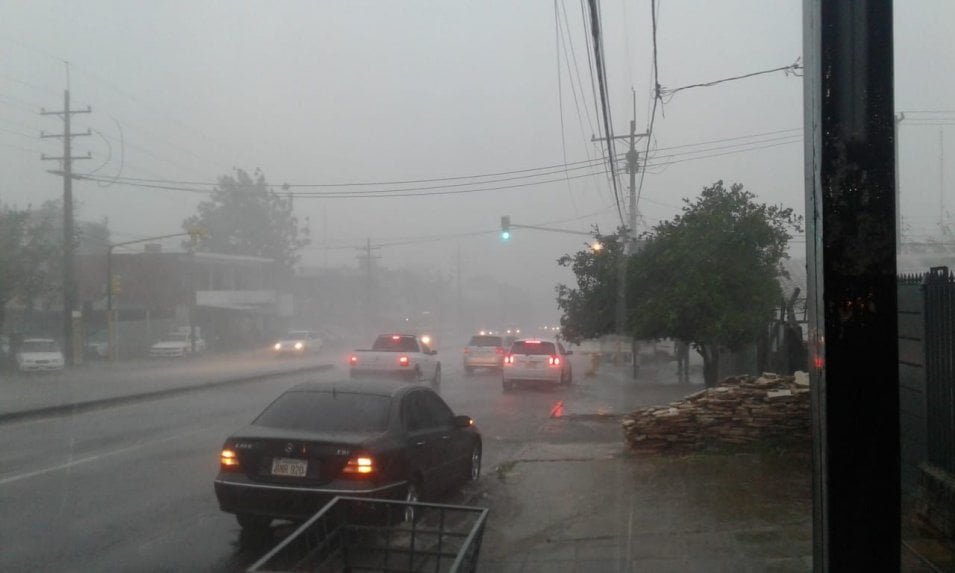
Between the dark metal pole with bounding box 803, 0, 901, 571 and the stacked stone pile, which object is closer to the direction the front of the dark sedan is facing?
the stacked stone pile

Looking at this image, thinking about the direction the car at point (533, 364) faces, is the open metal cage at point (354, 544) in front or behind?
behind

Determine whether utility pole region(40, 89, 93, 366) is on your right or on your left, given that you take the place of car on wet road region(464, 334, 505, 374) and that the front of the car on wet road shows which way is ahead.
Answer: on your left

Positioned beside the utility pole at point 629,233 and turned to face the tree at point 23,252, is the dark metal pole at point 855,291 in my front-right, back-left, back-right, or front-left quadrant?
back-left

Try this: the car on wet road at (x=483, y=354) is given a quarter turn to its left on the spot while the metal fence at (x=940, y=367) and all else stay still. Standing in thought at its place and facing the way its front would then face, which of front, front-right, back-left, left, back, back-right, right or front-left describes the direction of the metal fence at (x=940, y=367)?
left

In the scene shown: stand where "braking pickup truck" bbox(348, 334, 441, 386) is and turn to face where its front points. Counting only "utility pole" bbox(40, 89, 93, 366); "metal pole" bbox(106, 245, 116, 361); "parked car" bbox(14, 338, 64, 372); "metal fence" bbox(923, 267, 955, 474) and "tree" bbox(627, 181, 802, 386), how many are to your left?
3

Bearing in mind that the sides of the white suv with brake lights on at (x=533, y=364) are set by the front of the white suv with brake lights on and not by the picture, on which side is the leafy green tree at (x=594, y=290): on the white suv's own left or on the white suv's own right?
on the white suv's own right

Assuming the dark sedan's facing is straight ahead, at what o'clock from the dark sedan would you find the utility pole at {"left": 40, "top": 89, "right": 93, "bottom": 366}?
The utility pole is roughly at 10 o'clock from the dark sedan.

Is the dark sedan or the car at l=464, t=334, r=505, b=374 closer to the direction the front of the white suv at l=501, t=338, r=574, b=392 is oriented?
the car

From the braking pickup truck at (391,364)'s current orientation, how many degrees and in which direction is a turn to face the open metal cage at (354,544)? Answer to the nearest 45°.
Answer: approximately 135° to its right

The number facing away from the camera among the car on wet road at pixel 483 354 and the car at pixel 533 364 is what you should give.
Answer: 2

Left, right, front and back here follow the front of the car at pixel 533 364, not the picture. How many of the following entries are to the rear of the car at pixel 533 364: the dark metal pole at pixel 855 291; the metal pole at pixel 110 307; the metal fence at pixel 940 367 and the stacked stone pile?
3

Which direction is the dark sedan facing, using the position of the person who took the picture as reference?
facing away from the viewer and to the right of the viewer

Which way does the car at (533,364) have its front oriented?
away from the camera

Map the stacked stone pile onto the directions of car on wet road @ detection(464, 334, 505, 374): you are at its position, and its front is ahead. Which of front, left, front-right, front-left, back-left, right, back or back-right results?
back

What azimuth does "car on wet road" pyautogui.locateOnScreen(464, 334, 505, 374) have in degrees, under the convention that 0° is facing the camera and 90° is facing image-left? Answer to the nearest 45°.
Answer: approximately 180°
